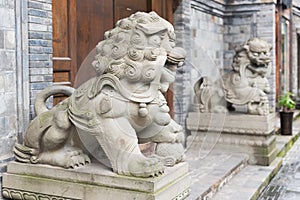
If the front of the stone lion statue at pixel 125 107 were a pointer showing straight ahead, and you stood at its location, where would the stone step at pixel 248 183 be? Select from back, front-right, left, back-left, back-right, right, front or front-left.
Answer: left

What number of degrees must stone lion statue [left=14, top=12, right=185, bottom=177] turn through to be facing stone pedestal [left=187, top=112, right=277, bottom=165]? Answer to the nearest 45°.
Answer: approximately 90° to its left

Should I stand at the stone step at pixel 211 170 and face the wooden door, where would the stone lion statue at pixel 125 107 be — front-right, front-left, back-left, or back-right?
front-left

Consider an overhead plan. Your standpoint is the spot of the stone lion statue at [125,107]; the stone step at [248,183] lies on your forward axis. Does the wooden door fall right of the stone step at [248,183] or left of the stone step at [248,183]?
left

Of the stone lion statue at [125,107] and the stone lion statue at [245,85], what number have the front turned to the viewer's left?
0

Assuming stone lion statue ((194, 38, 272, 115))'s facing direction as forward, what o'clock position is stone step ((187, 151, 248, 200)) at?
The stone step is roughly at 2 o'clock from the stone lion statue.

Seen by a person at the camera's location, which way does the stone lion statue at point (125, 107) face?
facing the viewer and to the right of the viewer
